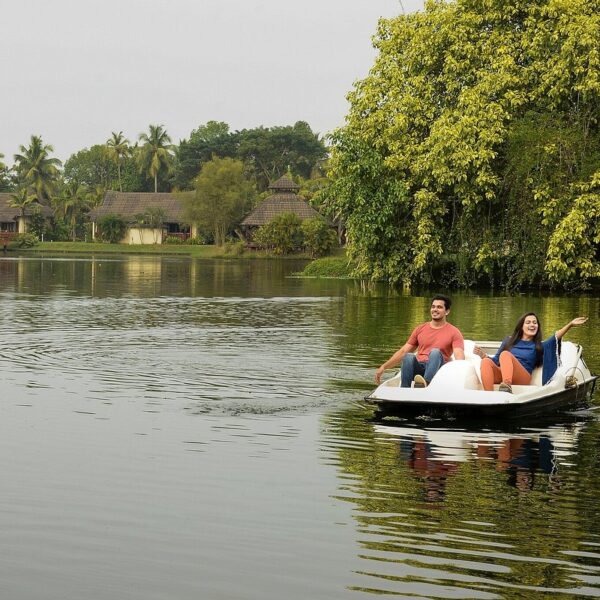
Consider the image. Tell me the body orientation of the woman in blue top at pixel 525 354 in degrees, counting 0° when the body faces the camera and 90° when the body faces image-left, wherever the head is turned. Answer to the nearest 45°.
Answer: approximately 45°

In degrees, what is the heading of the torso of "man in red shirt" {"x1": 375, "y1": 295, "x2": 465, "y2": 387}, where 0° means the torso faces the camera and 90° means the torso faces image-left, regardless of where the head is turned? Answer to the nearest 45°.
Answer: approximately 45°

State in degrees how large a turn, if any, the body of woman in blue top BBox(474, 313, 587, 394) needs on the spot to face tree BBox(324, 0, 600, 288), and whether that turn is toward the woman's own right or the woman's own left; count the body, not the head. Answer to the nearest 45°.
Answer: approximately 135° to the woman's own right

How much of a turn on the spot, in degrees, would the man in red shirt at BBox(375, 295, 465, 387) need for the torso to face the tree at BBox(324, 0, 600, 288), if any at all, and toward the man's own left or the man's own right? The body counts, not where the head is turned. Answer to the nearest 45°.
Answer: approximately 135° to the man's own right
